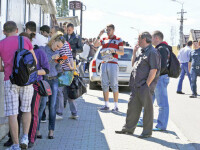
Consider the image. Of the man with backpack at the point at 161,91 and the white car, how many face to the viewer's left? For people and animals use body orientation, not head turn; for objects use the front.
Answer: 1

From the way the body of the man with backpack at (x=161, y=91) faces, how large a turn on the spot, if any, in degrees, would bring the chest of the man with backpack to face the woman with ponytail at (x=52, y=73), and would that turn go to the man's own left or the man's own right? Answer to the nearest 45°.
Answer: approximately 45° to the man's own left

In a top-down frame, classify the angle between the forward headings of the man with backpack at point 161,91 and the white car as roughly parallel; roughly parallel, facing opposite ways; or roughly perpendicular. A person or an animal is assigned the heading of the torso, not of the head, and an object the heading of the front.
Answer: roughly perpendicular

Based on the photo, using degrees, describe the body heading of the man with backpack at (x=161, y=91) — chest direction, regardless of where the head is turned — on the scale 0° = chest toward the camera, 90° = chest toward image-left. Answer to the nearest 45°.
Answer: approximately 90°
